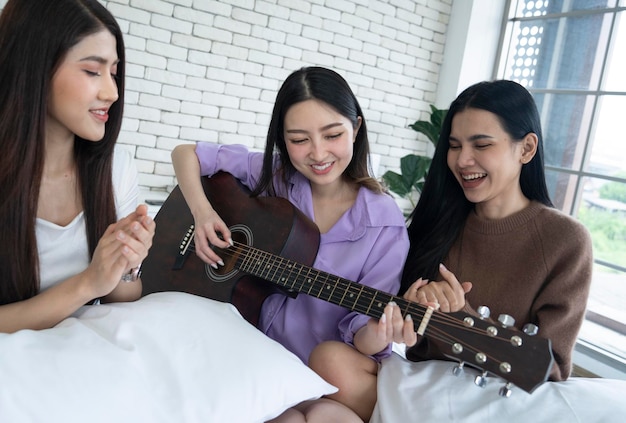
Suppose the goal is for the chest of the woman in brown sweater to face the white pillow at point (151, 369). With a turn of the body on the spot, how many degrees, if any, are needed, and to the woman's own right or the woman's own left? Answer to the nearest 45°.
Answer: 0° — they already face it

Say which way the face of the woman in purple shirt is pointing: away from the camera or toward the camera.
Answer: toward the camera

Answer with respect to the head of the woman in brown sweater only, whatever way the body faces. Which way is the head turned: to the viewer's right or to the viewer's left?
to the viewer's left

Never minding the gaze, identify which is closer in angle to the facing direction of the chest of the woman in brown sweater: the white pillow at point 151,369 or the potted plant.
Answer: the white pillow

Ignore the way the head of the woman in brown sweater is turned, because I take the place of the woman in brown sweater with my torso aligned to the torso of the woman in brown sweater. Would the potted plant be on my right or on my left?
on my right

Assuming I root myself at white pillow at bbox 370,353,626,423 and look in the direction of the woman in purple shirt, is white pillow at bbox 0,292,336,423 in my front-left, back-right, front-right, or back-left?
front-left
